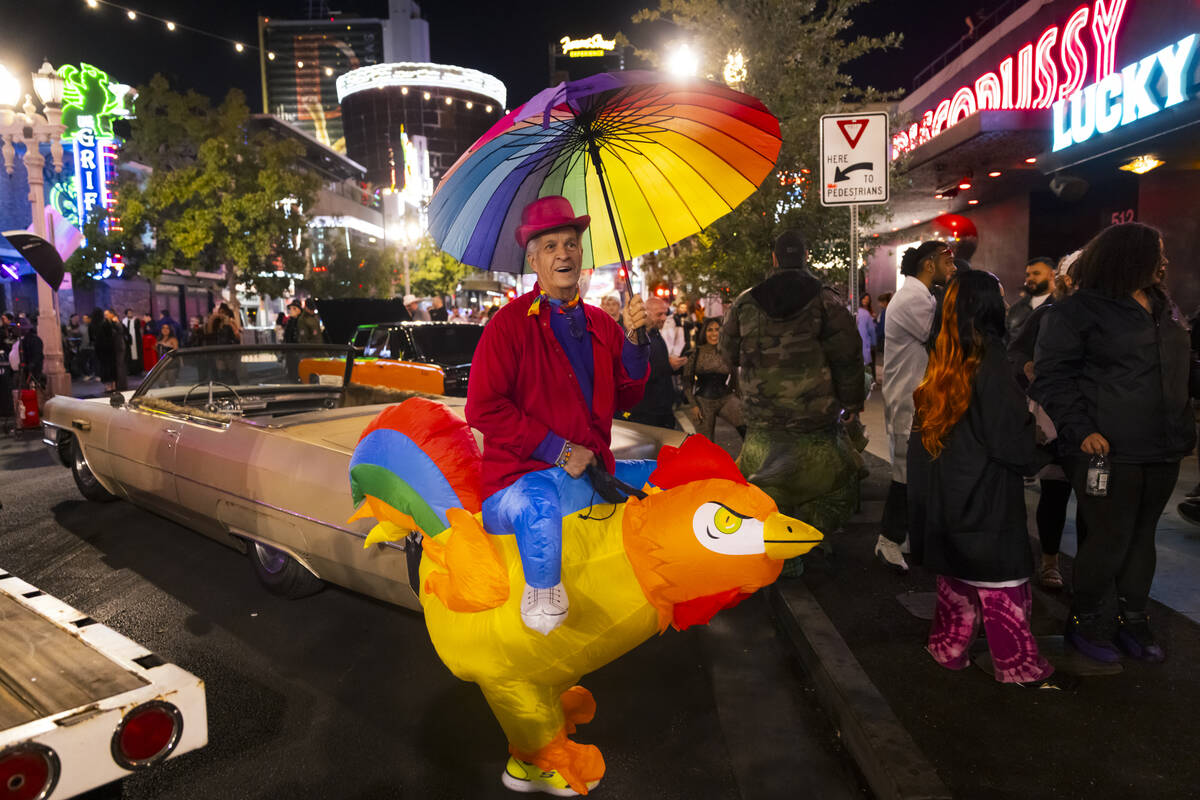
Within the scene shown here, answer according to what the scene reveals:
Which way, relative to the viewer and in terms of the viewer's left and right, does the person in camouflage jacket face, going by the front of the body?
facing away from the viewer

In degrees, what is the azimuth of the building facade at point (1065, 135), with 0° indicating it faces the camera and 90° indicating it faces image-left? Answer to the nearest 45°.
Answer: approximately 45°

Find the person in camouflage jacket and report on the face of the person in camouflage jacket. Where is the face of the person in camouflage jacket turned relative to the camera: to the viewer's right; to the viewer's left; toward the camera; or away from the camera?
away from the camera
